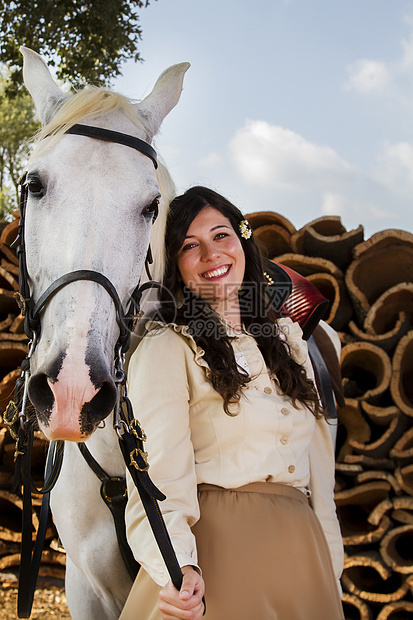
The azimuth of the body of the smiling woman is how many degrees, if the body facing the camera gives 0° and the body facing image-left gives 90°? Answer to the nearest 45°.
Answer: approximately 315°
